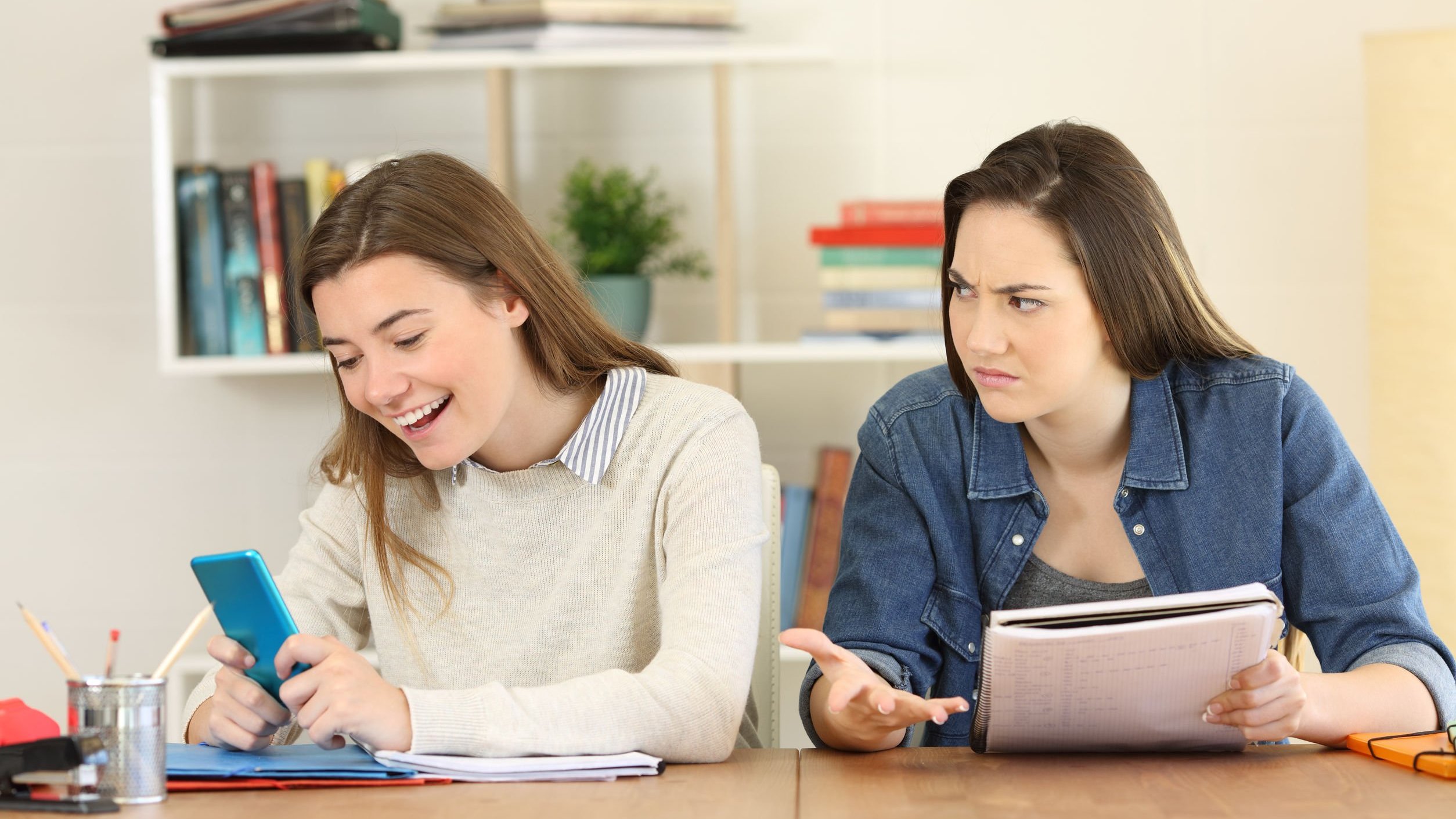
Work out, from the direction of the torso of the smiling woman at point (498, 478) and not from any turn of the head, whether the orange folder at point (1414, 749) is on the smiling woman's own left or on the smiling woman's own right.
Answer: on the smiling woman's own left

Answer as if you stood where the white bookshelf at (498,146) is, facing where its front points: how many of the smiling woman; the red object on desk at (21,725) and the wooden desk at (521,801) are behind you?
0

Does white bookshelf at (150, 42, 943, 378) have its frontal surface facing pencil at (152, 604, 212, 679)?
yes

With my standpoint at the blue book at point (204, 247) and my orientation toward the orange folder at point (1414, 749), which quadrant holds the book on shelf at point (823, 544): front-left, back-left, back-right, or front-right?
front-left

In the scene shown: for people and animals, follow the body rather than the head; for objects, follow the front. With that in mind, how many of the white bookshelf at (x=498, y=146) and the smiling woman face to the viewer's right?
0

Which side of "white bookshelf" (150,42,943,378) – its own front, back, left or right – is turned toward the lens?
front

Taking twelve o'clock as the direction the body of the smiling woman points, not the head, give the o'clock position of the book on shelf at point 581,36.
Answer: The book on shelf is roughly at 5 o'clock from the smiling woman.

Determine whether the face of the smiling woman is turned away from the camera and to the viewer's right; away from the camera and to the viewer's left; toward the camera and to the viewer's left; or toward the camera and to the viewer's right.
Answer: toward the camera and to the viewer's left

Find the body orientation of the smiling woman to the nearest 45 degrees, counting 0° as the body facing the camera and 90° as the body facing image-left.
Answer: approximately 45°
